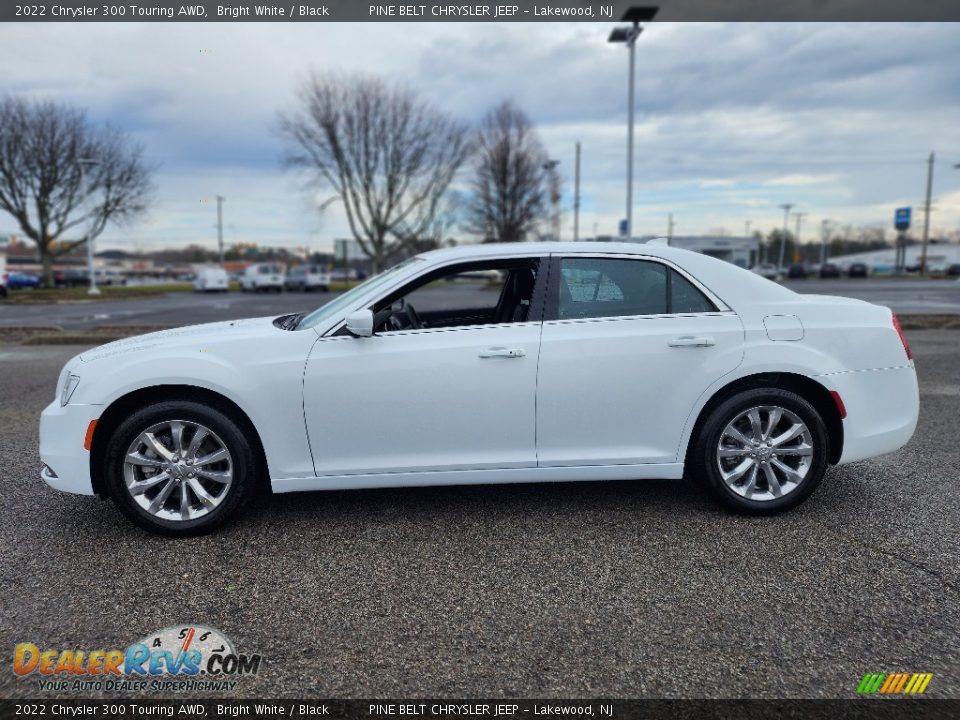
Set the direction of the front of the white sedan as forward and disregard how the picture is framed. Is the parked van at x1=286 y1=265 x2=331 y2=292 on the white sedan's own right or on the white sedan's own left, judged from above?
on the white sedan's own right

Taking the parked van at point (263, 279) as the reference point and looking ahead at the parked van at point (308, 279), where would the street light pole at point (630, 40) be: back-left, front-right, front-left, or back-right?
front-right

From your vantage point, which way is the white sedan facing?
to the viewer's left

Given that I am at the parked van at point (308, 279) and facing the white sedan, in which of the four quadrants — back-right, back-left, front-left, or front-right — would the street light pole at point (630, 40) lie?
front-left

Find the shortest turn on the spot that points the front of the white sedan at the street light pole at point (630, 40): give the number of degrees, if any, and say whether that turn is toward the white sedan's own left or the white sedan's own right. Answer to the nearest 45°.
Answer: approximately 90° to the white sedan's own right

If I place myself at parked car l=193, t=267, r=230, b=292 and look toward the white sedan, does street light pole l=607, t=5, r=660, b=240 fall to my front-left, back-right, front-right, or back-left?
front-left

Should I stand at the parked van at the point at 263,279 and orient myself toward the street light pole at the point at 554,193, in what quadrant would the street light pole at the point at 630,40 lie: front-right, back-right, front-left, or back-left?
front-right

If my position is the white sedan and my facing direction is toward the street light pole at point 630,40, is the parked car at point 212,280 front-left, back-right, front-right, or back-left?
front-left

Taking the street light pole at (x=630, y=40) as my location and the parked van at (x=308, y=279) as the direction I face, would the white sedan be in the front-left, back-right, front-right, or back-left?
back-left

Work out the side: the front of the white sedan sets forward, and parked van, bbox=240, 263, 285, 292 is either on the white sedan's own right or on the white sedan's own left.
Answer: on the white sedan's own right

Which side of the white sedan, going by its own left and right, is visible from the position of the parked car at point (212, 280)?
right
